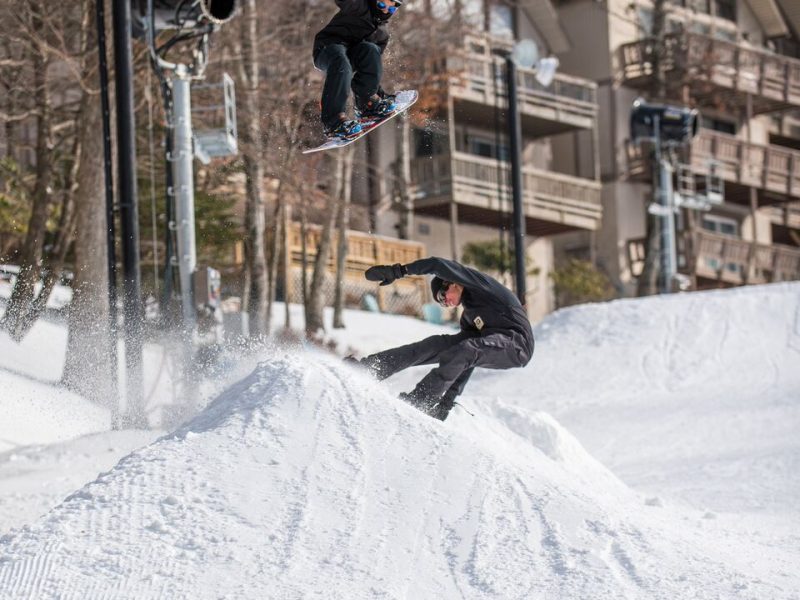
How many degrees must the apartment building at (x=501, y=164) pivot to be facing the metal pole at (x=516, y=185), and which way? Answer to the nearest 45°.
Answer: approximately 45° to its right

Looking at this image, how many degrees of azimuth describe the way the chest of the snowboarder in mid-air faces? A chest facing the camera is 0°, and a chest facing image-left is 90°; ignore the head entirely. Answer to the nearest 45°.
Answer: approximately 315°

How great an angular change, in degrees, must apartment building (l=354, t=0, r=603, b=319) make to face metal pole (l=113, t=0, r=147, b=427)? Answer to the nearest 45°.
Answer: approximately 45° to its right

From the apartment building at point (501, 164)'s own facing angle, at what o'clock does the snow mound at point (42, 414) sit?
The snow mound is roughly at 2 o'clock from the apartment building.

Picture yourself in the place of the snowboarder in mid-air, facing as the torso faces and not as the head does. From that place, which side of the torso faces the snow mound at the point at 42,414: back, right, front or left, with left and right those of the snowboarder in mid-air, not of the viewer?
back
